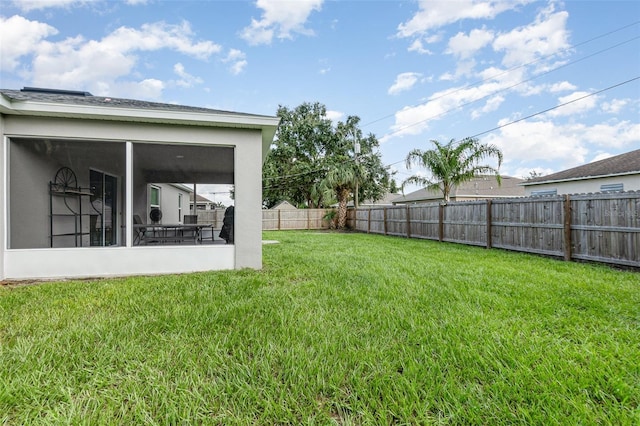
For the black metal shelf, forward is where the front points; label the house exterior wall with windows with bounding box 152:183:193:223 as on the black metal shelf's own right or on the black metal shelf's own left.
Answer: on the black metal shelf's own left

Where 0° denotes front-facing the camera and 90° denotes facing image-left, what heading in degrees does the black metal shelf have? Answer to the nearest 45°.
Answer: approximately 315°

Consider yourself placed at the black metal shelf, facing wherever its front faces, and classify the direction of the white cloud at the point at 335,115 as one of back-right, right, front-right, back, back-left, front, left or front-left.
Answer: left
